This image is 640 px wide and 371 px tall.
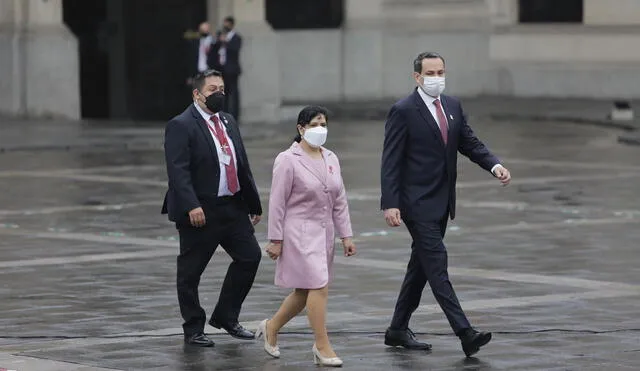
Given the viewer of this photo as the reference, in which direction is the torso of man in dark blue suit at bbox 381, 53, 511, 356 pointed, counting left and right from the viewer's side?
facing the viewer and to the right of the viewer

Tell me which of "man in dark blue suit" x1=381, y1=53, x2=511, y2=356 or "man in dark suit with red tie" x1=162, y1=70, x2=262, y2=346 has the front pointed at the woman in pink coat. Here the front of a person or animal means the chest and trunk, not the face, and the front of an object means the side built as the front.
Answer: the man in dark suit with red tie

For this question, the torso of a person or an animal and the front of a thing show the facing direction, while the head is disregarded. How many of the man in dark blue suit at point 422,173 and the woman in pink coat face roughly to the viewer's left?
0

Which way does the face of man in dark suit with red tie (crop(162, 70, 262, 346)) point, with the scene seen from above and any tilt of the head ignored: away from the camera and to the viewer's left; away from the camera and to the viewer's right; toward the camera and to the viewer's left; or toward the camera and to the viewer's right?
toward the camera and to the viewer's right

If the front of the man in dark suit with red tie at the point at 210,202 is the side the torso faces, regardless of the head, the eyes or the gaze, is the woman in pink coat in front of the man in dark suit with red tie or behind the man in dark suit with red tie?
in front

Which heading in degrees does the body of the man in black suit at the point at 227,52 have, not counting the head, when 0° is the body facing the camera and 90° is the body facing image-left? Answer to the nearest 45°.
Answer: approximately 45°

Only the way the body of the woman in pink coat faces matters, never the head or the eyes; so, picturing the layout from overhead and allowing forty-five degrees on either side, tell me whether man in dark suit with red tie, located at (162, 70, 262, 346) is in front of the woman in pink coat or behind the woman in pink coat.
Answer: behind

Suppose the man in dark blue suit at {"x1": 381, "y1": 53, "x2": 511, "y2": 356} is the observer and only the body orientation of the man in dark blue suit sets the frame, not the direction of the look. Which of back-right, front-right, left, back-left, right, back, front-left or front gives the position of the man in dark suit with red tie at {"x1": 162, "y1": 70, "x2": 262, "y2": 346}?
back-right
